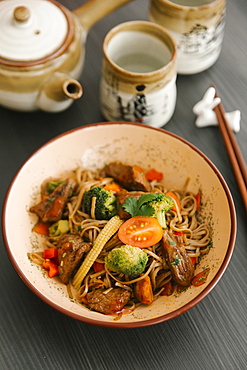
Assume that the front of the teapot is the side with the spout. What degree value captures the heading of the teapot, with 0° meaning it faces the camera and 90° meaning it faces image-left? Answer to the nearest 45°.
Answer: approximately 315°

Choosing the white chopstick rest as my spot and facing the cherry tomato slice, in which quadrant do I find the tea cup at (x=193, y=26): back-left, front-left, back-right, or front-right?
back-right

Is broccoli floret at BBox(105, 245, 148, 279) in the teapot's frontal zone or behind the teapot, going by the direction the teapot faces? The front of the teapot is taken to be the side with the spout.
frontal zone
